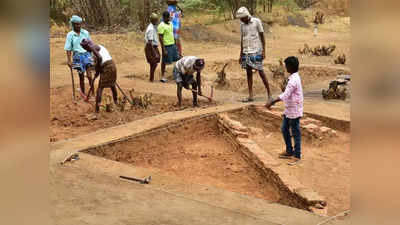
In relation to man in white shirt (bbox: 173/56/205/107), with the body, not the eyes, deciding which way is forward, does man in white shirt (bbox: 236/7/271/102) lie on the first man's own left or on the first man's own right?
on the first man's own left

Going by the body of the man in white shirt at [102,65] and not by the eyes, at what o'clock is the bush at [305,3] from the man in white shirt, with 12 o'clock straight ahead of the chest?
The bush is roughly at 4 o'clock from the man in white shirt.

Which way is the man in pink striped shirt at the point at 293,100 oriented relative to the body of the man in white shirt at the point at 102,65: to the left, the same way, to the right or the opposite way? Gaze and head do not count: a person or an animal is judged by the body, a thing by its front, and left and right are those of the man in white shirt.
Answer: the same way

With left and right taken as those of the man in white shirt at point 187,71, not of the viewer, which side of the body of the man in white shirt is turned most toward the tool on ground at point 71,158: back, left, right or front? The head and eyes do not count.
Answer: right

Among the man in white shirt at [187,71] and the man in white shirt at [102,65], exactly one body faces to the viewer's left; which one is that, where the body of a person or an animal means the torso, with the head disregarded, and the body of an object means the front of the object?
the man in white shirt at [102,65]

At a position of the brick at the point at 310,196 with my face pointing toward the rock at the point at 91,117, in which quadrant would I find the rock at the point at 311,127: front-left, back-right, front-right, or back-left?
front-right

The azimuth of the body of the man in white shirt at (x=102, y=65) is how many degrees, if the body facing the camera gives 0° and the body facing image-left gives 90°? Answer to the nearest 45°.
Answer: approximately 90°

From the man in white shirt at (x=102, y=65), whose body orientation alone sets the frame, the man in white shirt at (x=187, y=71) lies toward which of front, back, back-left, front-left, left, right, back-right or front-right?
back

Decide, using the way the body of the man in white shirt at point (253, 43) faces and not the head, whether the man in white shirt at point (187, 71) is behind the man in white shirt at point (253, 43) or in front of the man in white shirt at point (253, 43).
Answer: in front

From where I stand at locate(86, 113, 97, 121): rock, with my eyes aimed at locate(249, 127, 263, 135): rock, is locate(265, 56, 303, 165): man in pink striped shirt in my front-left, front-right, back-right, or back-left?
front-right

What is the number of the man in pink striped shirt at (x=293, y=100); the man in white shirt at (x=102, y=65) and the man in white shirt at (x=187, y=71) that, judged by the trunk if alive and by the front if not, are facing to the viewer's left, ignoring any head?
2

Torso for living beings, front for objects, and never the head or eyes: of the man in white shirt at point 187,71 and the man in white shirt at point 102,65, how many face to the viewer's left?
1

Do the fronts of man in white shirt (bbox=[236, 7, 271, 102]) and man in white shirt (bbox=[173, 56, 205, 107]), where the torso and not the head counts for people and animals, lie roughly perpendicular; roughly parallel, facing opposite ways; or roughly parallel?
roughly perpendicular

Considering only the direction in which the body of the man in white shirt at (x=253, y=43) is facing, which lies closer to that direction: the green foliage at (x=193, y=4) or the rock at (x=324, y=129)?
the rock

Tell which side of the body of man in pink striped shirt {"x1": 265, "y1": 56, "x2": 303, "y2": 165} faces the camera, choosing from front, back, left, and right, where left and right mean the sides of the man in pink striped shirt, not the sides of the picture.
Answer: left
